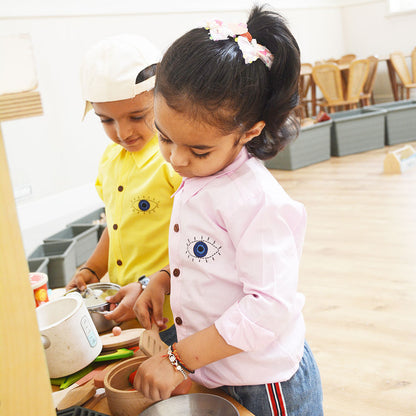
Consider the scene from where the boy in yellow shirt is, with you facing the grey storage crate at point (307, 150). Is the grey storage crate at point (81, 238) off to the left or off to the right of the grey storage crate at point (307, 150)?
left

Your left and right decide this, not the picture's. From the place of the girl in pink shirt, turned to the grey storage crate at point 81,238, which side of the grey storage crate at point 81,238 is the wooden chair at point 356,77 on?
right

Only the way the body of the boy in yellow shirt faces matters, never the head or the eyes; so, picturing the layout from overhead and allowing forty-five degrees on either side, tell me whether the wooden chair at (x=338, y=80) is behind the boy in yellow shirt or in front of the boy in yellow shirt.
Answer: behind

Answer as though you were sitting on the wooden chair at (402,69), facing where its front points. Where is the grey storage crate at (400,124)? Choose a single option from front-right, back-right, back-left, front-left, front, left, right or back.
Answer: front-right

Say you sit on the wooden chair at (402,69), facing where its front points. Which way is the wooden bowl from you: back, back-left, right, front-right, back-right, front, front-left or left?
front-right

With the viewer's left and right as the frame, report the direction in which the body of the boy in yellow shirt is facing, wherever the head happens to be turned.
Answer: facing the viewer and to the left of the viewer

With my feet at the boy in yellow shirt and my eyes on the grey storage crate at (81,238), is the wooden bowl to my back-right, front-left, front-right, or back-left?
back-left

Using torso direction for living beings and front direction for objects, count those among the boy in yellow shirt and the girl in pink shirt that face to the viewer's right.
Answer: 0

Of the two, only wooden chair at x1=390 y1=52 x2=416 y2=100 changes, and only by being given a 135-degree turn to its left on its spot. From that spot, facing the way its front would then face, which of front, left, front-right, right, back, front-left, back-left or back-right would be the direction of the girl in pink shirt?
back

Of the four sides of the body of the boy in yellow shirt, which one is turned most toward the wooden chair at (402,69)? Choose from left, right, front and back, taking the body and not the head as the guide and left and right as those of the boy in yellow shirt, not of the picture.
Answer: back

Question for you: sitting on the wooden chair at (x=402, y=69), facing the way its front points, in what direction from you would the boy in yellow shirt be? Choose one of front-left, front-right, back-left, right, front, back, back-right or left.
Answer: front-right
